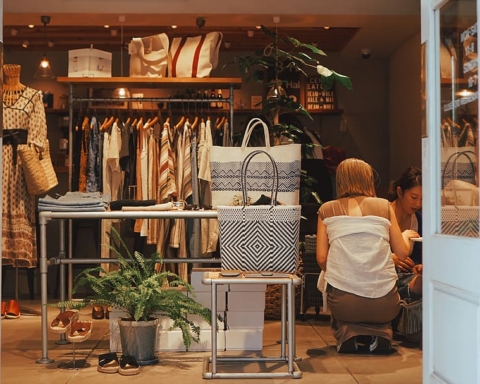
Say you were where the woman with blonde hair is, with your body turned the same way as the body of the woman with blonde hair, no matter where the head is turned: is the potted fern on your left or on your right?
on your left

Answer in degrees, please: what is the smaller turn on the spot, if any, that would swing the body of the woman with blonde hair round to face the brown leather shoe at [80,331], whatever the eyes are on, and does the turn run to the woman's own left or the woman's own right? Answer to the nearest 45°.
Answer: approximately 90° to the woman's own left

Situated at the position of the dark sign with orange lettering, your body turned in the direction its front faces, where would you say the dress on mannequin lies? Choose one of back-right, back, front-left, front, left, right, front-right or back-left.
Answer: front-right

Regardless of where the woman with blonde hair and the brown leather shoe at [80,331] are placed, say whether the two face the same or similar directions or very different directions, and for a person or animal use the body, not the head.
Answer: very different directions

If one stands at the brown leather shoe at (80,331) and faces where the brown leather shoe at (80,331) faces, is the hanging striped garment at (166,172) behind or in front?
behind

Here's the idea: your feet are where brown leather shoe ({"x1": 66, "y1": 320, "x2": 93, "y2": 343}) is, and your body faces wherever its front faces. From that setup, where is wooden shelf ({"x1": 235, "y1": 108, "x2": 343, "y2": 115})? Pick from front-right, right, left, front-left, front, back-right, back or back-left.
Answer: back

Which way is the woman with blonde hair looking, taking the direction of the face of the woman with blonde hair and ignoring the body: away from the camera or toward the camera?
away from the camera

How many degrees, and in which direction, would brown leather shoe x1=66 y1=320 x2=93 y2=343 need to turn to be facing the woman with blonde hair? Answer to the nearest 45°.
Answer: approximately 135° to its left

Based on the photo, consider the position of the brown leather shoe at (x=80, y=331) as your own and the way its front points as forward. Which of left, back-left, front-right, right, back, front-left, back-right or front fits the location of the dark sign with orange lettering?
back

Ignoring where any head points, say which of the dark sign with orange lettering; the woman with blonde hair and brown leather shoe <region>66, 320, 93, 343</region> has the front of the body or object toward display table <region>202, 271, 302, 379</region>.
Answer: the dark sign with orange lettering

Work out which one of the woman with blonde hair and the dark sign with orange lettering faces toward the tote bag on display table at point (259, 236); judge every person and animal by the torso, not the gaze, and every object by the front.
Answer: the dark sign with orange lettering
